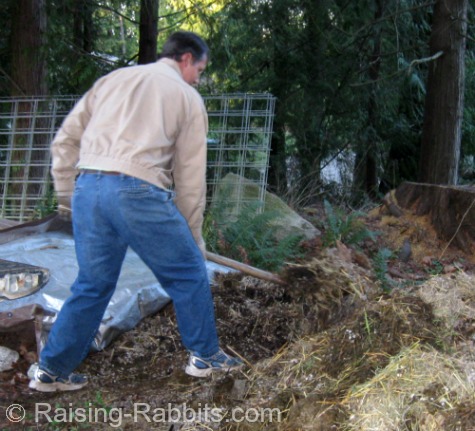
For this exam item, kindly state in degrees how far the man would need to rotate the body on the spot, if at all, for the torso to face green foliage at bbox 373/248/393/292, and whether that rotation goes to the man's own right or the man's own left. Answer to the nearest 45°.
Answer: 0° — they already face it

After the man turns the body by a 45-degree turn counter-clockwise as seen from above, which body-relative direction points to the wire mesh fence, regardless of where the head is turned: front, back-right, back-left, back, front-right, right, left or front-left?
front

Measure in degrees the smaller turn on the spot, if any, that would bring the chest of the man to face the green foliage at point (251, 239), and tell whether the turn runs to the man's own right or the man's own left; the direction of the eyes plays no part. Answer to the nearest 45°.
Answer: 0° — they already face it

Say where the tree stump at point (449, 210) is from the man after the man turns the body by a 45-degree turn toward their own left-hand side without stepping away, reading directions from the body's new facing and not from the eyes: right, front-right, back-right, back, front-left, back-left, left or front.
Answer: front-right

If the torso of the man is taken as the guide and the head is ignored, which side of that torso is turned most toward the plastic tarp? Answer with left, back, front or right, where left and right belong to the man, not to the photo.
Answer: left

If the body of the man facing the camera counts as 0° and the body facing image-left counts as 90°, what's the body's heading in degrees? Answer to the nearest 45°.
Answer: approximately 225°

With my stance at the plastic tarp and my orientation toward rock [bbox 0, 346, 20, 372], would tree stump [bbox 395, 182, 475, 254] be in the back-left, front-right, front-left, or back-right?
back-left
